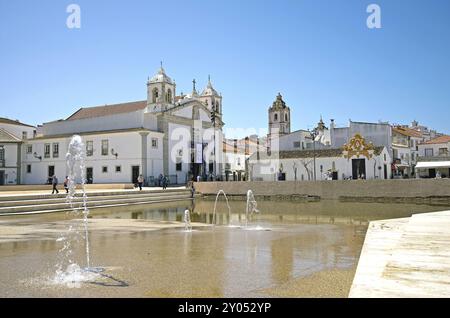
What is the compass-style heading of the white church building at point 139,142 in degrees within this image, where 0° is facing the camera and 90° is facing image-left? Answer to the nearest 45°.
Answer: approximately 315°

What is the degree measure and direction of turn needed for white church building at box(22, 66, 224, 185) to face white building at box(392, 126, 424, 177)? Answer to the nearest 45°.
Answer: approximately 45° to its left

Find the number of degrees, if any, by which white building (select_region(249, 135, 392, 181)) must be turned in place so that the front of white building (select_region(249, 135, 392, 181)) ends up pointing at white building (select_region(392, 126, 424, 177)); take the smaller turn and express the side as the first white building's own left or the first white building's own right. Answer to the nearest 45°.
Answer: approximately 135° to the first white building's own left

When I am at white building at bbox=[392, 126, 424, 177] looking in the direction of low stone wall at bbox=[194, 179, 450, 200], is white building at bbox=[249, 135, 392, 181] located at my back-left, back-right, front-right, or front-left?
front-right

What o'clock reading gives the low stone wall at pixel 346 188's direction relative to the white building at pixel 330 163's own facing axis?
The low stone wall is roughly at 12 o'clock from the white building.

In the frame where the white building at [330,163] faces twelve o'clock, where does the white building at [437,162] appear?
the white building at [437,162] is roughly at 8 o'clock from the white building at [330,163].

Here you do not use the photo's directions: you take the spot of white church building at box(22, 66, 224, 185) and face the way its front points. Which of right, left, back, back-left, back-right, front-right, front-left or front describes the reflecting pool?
front-right

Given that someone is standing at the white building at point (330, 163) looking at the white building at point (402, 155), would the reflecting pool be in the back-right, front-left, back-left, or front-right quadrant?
back-right

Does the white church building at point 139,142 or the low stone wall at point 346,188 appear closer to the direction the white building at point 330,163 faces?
the low stone wall

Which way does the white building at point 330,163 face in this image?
toward the camera

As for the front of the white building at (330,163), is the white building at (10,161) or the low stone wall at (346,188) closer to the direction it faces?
the low stone wall

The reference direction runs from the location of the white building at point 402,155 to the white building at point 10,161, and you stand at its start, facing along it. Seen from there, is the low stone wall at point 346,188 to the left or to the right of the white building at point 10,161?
left

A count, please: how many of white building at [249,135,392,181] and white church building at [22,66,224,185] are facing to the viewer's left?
0
